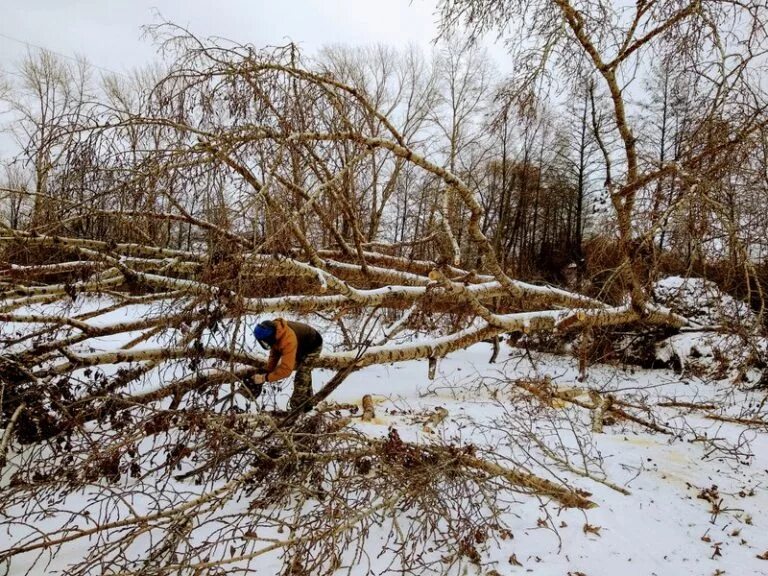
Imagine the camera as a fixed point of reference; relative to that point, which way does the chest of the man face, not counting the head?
to the viewer's left
